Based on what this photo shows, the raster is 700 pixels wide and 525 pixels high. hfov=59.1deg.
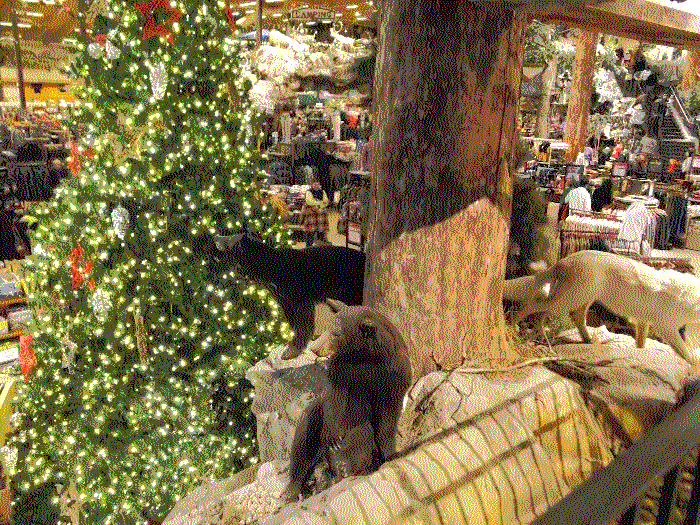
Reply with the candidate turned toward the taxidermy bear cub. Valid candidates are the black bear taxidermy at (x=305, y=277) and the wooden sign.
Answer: the wooden sign

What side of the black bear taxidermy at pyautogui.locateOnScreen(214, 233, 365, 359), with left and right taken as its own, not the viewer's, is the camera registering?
left

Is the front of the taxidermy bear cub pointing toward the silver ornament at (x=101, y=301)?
no

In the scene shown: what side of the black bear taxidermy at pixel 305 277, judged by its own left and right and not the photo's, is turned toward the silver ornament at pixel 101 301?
front

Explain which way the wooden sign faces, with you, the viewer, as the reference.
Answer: facing the viewer

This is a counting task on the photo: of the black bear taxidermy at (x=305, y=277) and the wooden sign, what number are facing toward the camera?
1

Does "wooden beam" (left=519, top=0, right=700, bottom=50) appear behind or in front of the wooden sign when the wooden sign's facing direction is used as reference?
in front

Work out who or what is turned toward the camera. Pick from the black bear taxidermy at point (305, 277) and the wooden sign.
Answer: the wooden sign

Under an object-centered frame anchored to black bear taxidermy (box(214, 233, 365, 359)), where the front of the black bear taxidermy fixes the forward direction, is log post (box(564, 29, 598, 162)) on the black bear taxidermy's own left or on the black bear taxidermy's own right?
on the black bear taxidermy's own right

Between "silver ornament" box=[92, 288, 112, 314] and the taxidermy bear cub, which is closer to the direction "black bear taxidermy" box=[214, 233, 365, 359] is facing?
the silver ornament

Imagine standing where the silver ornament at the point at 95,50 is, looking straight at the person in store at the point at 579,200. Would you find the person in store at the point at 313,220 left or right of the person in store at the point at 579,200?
left

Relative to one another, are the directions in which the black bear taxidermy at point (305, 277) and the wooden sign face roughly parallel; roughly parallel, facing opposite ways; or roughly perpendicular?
roughly perpendicular

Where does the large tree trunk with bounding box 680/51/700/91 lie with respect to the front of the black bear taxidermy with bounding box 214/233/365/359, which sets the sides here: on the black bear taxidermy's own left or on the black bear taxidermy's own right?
on the black bear taxidermy's own right

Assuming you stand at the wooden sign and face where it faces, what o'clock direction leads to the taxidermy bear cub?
The taxidermy bear cub is roughly at 12 o'clock from the wooden sign.
